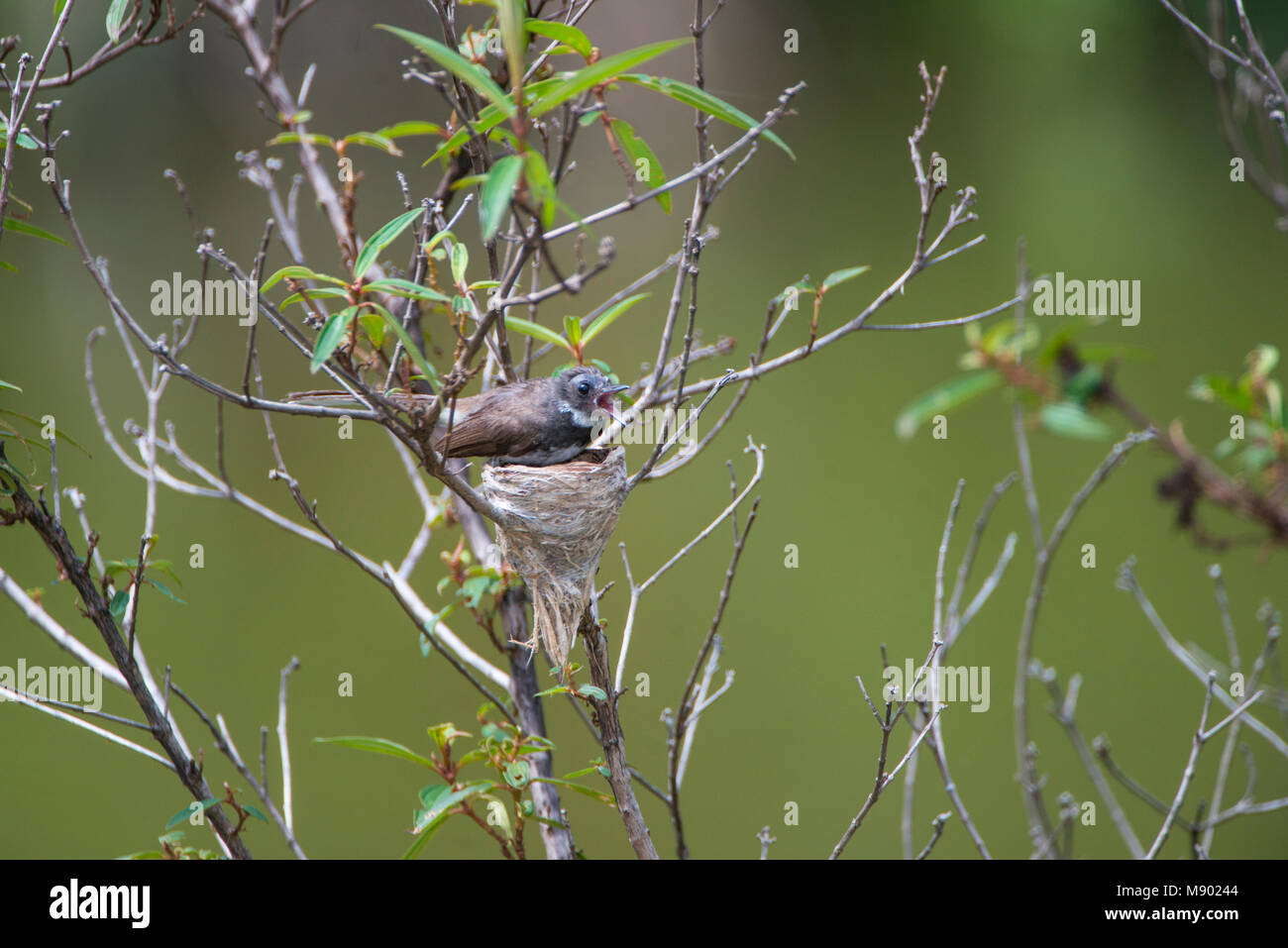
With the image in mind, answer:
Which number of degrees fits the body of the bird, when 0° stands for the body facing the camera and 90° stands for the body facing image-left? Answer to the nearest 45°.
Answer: approximately 270°
